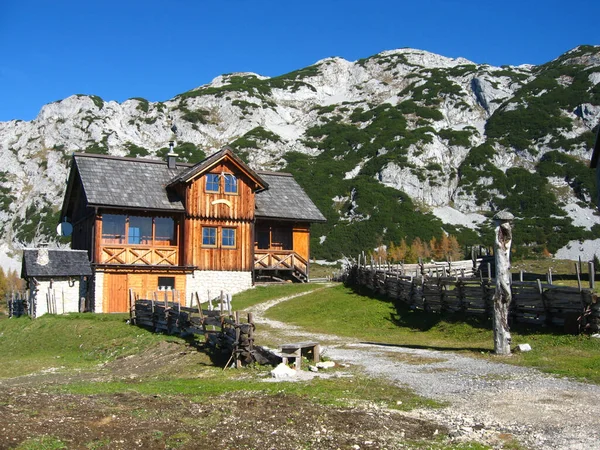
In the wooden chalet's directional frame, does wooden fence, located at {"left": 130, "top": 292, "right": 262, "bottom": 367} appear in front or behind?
in front

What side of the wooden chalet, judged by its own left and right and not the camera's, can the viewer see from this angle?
front

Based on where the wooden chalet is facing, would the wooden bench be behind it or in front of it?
in front

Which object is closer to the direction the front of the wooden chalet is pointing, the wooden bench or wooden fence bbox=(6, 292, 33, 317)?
the wooden bench

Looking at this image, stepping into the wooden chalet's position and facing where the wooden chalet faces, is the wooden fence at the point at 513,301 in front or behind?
in front
